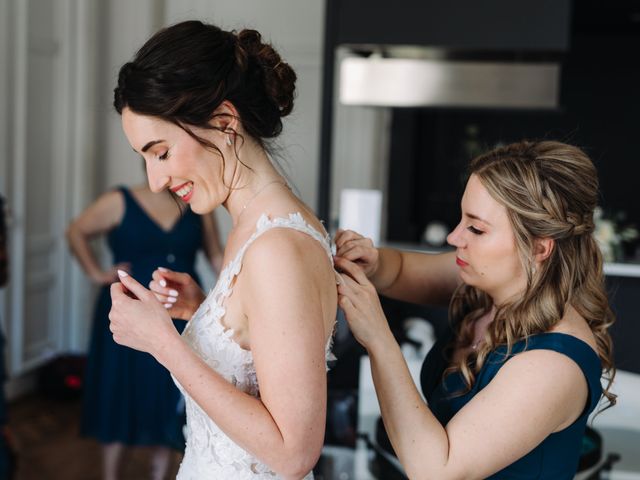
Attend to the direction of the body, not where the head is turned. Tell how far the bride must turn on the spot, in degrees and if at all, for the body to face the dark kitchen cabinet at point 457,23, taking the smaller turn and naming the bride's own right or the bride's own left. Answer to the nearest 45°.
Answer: approximately 90° to the bride's own right

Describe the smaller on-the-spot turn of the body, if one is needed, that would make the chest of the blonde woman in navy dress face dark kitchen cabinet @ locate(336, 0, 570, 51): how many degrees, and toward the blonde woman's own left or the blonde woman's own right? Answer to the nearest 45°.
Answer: approximately 90° to the blonde woman's own right

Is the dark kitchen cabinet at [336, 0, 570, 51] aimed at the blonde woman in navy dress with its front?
yes

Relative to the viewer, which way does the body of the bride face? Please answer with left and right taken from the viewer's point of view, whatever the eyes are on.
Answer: facing to the left of the viewer

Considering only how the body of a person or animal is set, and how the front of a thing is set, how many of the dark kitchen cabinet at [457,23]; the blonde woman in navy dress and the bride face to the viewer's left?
2

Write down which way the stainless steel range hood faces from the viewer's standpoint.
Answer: facing the viewer

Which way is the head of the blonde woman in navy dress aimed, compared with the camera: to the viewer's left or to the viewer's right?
to the viewer's left

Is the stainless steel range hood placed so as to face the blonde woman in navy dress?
yes

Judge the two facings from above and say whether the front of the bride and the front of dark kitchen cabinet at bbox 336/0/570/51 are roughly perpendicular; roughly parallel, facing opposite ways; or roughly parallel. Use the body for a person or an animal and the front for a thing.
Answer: roughly perpendicular

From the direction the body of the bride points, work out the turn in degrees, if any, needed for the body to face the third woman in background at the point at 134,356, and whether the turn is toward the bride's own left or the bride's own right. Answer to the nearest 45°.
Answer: approximately 90° to the bride's own right

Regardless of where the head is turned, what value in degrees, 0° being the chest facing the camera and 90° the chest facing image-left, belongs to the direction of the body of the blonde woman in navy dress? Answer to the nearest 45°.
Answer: approximately 90°

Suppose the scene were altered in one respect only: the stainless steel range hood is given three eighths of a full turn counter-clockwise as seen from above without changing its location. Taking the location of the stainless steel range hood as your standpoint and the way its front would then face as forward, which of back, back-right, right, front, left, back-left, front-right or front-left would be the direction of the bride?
back-right

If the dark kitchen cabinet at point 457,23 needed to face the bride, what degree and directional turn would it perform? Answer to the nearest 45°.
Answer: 0° — it already faces them

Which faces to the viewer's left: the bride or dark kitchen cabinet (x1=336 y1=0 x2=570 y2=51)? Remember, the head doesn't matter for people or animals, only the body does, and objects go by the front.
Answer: the bride

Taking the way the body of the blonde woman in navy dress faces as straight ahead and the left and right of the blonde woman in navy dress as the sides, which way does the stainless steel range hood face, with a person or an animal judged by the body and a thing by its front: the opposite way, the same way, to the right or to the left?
to the left

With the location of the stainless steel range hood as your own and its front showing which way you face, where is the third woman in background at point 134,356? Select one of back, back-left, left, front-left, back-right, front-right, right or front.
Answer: front-right
